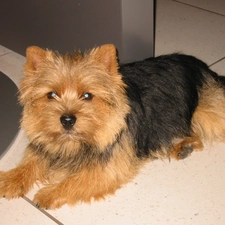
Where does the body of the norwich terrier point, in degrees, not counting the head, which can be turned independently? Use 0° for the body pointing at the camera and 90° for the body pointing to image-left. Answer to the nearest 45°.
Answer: approximately 45°
